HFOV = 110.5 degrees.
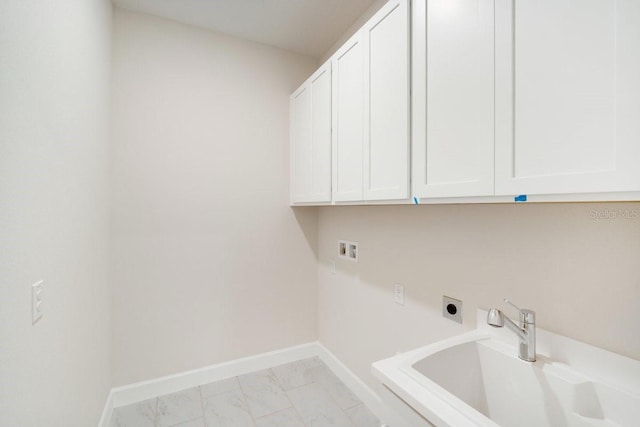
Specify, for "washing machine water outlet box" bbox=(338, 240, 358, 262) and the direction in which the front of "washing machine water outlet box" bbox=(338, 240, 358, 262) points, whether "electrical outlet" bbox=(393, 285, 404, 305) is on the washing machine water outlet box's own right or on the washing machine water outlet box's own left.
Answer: on the washing machine water outlet box's own left

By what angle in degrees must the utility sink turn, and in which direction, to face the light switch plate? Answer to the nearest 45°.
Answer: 0° — it already faces it

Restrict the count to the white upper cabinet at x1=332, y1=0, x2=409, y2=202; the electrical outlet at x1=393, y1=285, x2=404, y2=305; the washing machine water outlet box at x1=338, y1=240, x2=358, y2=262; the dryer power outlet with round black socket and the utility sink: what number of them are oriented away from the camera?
0

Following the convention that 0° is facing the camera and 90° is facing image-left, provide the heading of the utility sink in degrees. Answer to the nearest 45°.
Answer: approximately 45°

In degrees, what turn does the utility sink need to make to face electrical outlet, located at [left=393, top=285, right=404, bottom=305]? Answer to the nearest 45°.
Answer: approximately 90° to its right

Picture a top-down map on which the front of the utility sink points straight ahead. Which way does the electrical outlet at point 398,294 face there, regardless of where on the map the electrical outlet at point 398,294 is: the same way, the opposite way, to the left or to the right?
the same way

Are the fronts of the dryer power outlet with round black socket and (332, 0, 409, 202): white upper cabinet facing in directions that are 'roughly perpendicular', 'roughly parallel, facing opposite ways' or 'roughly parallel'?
roughly parallel

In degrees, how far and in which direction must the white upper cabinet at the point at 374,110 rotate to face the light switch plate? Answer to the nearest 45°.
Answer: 0° — it already faces it

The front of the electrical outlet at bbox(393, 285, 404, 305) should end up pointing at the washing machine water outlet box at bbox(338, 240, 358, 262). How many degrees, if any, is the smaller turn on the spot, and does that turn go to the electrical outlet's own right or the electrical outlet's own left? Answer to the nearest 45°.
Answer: approximately 90° to the electrical outlet's own right

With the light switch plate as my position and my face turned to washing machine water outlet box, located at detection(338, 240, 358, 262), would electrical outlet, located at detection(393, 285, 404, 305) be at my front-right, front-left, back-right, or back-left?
front-right

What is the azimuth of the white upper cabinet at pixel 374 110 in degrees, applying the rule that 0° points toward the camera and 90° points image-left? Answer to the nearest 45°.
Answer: approximately 45°

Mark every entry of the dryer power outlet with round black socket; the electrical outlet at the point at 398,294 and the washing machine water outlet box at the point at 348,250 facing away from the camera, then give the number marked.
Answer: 0

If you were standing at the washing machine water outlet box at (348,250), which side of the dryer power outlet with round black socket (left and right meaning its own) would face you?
right

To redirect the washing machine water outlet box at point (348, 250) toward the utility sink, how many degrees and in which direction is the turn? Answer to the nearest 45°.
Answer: approximately 90° to its left
